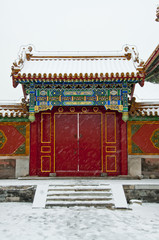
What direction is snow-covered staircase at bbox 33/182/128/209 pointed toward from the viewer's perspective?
toward the camera

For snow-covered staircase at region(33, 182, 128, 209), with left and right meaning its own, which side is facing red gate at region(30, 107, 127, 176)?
back

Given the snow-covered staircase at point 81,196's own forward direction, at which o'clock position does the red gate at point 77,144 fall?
The red gate is roughly at 6 o'clock from the snow-covered staircase.
